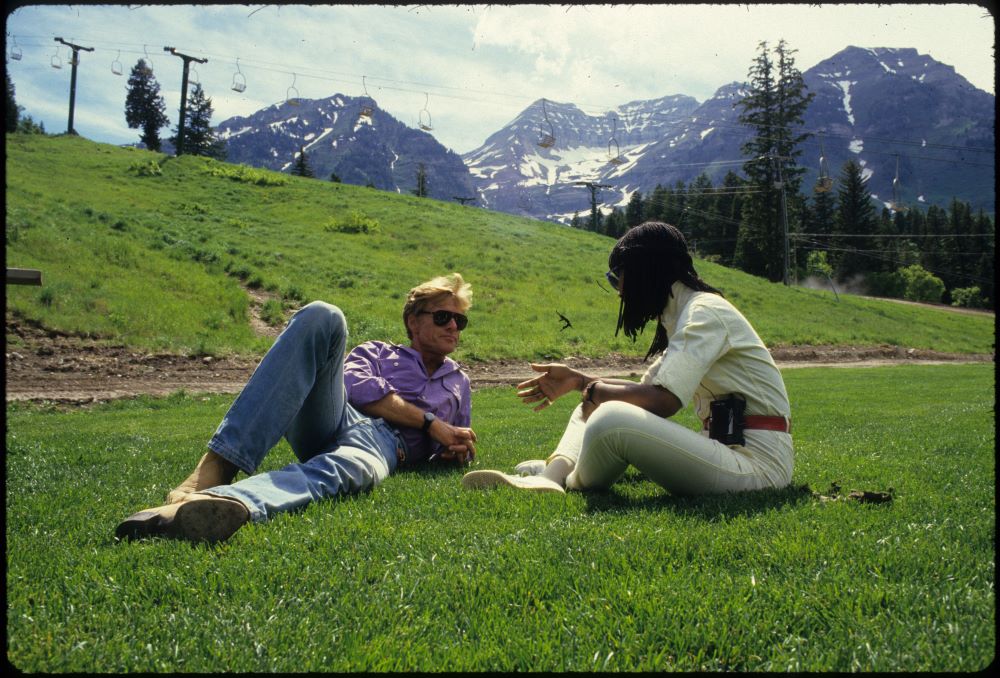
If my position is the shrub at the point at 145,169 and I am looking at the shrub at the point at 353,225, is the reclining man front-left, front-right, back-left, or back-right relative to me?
front-right

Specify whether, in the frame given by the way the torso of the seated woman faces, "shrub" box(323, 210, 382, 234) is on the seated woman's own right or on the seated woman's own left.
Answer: on the seated woman's own right

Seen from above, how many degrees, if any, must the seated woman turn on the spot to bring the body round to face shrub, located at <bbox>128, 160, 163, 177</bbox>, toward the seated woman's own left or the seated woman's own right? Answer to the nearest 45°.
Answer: approximately 45° to the seated woman's own right

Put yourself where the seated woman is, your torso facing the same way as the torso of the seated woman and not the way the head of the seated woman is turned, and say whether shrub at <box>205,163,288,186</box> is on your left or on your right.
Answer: on your right

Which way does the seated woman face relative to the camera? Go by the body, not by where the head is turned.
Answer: to the viewer's left

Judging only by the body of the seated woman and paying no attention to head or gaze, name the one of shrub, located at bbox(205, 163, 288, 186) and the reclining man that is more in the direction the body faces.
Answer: the reclining man

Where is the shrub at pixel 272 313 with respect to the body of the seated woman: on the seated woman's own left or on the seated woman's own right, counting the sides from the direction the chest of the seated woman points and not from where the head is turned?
on the seated woman's own right

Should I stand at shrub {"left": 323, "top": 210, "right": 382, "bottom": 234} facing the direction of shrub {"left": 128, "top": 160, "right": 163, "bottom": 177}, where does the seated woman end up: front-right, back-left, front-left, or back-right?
back-left

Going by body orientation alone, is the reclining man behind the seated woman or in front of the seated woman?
in front
